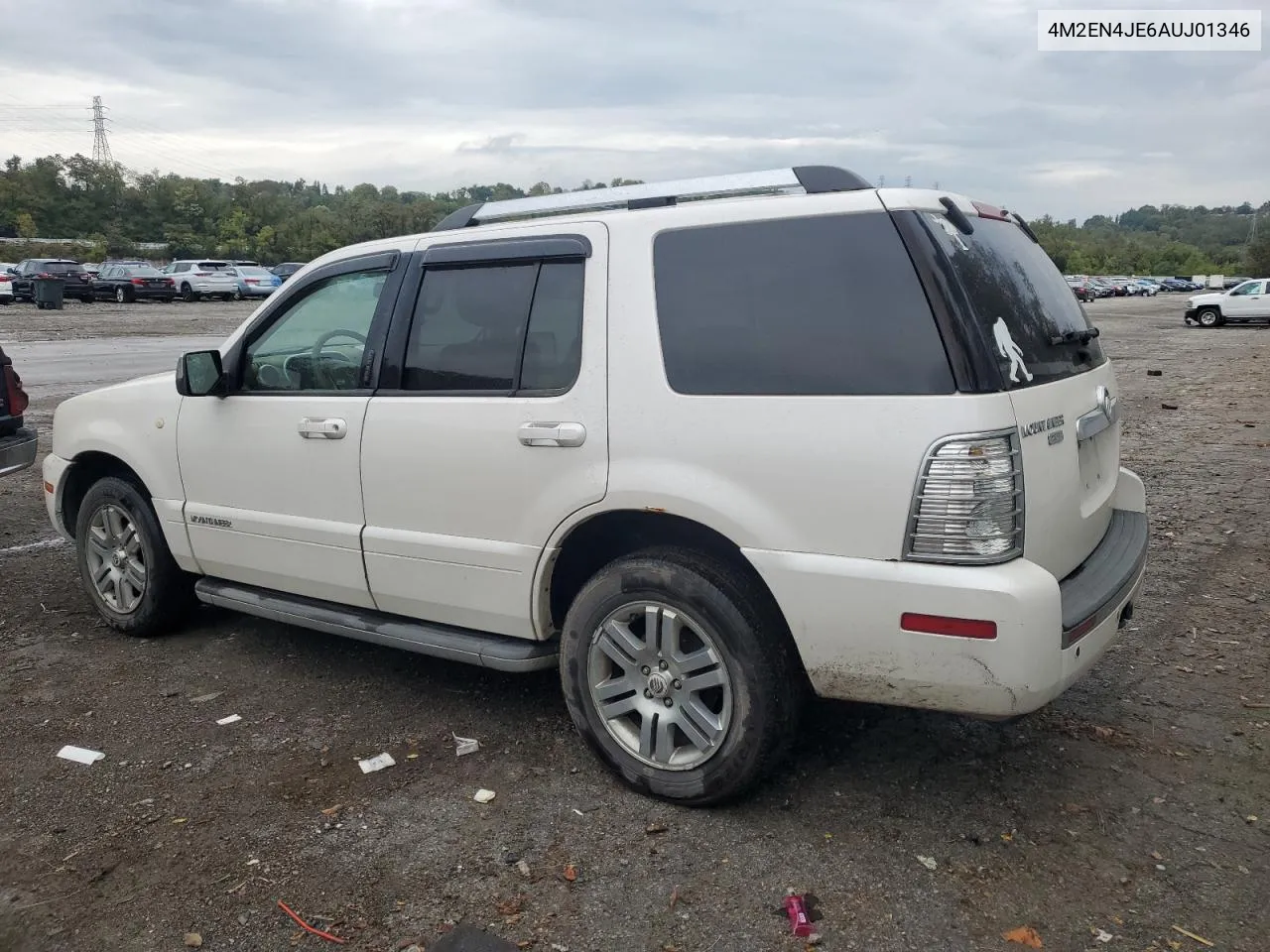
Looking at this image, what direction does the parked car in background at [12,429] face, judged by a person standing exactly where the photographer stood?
facing away from the viewer and to the left of the viewer

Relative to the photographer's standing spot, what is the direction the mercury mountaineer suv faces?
facing away from the viewer and to the left of the viewer

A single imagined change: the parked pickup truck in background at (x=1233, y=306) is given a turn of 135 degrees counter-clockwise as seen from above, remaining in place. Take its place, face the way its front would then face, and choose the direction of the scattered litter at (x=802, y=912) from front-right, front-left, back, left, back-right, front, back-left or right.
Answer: front-right

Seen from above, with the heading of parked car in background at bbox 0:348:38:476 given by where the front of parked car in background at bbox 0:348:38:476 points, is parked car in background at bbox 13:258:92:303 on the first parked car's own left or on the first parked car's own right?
on the first parked car's own right

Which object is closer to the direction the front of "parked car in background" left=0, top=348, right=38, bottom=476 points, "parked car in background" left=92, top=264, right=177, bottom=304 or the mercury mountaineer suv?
the parked car in background

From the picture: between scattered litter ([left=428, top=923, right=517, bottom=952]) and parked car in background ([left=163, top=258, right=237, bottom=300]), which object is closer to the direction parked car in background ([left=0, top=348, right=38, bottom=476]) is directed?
the parked car in background

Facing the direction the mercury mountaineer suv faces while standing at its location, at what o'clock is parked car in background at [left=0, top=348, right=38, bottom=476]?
The parked car in background is roughly at 12 o'clock from the mercury mountaineer suv.

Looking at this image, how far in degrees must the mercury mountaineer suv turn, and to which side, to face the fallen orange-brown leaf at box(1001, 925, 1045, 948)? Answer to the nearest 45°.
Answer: approximately 180°

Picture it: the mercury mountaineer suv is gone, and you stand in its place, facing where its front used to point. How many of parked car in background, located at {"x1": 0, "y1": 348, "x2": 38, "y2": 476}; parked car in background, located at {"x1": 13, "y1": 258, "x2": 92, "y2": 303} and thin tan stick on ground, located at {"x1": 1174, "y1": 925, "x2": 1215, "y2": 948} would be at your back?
1

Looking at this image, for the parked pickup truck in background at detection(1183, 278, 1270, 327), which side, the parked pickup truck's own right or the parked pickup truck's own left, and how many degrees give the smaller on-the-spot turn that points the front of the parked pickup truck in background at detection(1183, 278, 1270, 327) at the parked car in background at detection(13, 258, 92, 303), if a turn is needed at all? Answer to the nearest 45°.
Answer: approximately 45° to the parked pickup truck's own left

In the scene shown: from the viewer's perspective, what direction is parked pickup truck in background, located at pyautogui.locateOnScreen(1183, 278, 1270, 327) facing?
to the viewer's left

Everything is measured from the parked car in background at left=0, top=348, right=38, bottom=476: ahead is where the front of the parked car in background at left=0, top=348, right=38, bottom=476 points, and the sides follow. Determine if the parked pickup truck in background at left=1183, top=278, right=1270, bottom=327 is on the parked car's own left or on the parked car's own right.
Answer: on the parked car's own right

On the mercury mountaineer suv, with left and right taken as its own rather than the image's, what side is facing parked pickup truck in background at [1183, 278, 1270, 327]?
right
